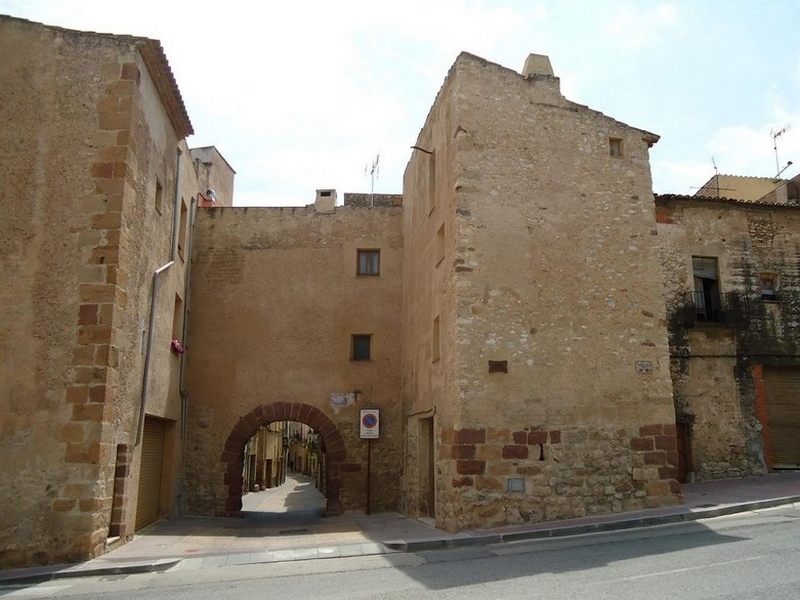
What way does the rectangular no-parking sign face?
toward the camera

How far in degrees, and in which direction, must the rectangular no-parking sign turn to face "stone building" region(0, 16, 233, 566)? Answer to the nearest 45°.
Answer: approximately 45° to its right

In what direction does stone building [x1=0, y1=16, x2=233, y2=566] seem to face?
to the viewer's right

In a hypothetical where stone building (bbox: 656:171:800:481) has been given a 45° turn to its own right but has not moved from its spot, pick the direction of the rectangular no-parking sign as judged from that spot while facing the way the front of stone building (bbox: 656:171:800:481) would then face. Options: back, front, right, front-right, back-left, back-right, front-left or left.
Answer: front

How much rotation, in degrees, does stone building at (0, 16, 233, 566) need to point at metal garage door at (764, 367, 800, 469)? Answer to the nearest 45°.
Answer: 0° — it already faces it

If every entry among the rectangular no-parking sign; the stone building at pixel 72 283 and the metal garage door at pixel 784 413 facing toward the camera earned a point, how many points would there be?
2

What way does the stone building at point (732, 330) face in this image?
toward the camera

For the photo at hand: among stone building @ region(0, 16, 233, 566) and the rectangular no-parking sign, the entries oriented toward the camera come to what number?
1

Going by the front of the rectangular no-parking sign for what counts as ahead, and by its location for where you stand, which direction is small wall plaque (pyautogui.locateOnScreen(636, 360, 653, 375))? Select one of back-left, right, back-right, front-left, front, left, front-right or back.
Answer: front-left

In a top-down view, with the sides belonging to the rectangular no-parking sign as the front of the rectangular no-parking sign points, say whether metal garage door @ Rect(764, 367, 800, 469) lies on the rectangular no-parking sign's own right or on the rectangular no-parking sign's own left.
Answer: on the rectangular no-parking sign's own left

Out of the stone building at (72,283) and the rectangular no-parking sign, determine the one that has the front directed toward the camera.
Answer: the rectangular no-parking sign

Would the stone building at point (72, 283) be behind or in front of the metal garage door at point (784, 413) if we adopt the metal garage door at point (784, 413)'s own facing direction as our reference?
in front

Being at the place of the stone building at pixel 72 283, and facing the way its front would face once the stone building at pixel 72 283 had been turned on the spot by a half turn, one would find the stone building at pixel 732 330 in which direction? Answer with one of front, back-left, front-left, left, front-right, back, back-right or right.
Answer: back

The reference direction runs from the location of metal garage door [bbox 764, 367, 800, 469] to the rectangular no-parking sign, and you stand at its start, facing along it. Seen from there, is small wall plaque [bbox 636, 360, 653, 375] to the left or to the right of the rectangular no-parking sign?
left

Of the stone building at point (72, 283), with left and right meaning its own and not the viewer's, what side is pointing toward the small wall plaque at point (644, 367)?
left

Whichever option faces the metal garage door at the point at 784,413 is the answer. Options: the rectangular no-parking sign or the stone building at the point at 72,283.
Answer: the stone building
